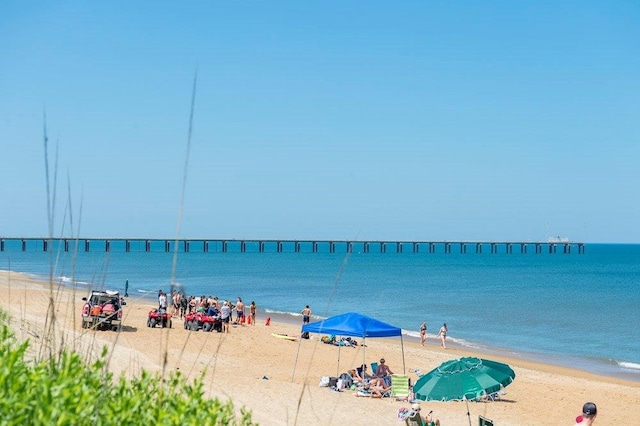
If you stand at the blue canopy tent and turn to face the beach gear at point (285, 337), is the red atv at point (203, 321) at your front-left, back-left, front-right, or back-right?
front-left

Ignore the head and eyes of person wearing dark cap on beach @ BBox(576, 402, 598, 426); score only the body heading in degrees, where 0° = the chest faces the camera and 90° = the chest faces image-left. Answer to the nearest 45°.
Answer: approximately 225°

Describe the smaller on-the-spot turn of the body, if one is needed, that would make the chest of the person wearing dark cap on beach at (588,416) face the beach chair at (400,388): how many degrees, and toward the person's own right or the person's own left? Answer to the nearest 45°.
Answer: approximately 90° to the person's own left

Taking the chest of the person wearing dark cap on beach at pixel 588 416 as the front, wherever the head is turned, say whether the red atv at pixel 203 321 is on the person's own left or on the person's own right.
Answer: on the person's own left

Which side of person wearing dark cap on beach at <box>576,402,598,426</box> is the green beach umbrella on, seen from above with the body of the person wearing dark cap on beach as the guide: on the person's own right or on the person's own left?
on the person's own left

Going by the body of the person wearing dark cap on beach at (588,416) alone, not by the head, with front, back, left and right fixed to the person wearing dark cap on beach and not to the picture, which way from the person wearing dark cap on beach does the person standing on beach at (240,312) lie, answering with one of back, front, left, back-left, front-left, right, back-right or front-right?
left

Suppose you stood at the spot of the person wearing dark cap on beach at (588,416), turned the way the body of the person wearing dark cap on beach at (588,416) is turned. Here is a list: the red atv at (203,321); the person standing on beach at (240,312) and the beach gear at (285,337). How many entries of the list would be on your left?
3

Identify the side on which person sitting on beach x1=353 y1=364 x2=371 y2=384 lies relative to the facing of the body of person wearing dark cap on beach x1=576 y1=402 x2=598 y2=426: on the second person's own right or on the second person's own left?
on the second person's own left
